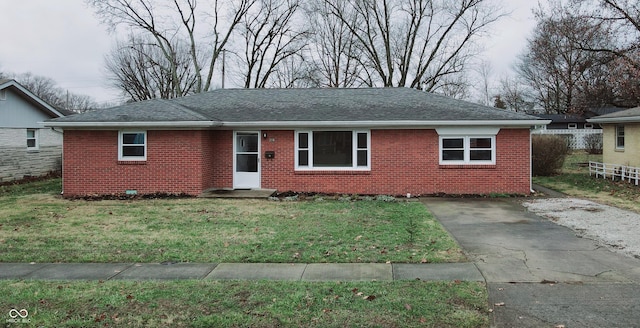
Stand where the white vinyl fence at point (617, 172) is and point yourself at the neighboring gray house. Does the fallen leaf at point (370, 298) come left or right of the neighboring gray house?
left

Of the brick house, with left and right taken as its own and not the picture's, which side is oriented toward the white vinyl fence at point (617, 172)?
left

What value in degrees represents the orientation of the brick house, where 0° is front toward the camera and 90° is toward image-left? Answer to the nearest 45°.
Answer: approximately 0°

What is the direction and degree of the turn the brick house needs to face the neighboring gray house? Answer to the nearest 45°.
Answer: approximately 135° to its right
